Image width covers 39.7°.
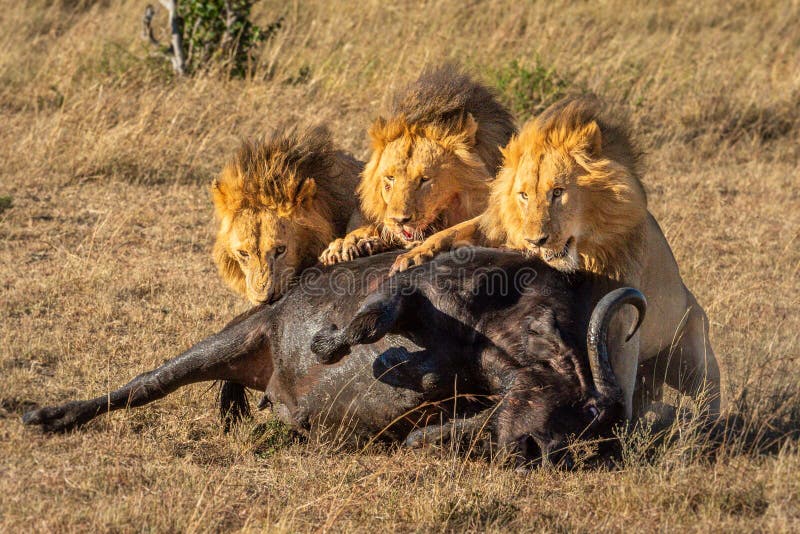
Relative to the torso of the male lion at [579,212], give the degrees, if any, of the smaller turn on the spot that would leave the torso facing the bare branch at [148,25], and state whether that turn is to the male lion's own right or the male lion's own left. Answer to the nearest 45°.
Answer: approximately 90° to the male lion's own right

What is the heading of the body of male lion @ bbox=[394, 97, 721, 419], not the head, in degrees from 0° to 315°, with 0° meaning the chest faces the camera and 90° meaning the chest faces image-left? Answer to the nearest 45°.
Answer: approximately 45°

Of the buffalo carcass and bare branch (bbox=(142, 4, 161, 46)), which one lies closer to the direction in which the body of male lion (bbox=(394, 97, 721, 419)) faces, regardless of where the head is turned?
the buffalo carcass

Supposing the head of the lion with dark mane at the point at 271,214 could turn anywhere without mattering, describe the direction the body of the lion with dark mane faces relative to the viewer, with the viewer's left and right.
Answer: facing the viewer and to the left of the viewer

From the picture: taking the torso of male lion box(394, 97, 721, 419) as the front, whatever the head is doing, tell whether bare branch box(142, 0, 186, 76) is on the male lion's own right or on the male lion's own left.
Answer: on the male lion's own right

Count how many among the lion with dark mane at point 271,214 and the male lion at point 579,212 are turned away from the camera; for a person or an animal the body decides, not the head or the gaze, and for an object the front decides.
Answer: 0
